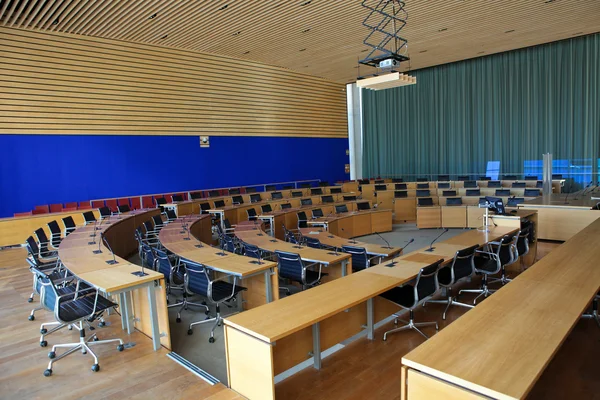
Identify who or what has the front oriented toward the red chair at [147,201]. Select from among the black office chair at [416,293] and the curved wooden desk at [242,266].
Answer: the black office chair

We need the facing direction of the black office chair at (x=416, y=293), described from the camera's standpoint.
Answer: facing away from the viewer and to the left of the viewer

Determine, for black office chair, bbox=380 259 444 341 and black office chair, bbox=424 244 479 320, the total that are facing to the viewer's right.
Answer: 0

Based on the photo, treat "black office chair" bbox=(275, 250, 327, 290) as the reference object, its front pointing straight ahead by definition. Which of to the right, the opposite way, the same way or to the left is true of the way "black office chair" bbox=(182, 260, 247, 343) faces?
the same way

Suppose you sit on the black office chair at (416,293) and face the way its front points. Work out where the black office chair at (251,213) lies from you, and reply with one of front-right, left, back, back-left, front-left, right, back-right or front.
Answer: front

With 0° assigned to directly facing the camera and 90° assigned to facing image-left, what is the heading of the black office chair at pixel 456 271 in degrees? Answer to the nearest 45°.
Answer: approximately 135°

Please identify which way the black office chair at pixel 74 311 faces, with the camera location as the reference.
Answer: facing away from the viewer and to the right of the viewer

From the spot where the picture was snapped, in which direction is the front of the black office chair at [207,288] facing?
facing away from the viewer and to the right of the viewer
